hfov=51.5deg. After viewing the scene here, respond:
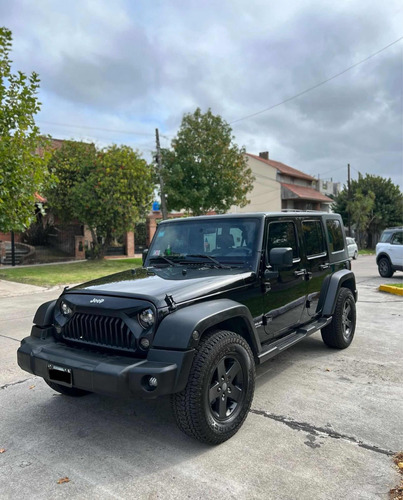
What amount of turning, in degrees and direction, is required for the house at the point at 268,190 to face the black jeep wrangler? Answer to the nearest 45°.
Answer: approximately 45° to its right

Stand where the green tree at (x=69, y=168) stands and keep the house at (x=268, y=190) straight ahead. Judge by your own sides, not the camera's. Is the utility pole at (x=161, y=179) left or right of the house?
right

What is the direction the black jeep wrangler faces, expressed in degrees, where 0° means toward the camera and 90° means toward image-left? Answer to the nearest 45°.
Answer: approximately 45°

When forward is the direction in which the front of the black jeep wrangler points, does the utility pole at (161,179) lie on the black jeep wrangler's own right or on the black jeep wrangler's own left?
on the black jeep wrangler's own right

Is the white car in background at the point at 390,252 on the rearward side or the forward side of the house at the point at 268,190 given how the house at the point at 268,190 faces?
on the forward side

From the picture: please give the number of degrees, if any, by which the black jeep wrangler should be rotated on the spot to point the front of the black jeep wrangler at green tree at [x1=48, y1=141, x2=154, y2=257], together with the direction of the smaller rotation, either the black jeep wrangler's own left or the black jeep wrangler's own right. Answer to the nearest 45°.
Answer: approximately 135° to the black jeep wrangler's own right

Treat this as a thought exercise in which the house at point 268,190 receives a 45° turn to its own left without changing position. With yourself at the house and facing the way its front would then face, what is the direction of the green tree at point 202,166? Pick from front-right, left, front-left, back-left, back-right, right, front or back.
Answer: right

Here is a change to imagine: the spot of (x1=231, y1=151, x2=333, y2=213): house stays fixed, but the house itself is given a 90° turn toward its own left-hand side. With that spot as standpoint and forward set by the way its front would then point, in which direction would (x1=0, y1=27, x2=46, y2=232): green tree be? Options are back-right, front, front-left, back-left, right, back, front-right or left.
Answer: back-right
